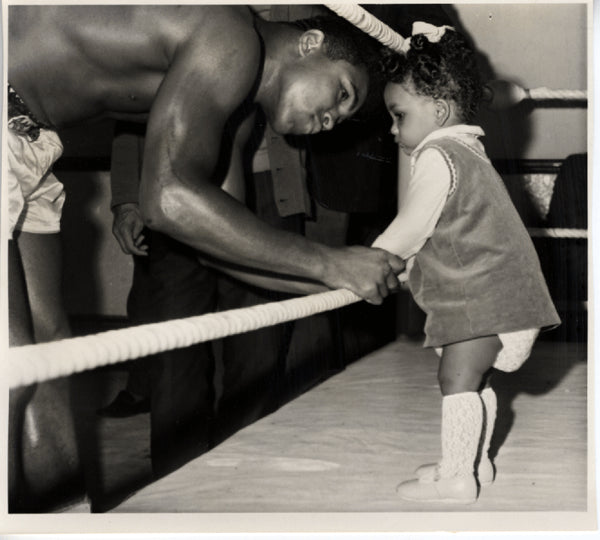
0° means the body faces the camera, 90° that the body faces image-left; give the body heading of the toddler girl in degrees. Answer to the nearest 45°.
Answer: approximately 90°

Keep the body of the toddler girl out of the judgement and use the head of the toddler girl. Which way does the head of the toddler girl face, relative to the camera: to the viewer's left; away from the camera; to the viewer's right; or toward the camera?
to the viewer's left
